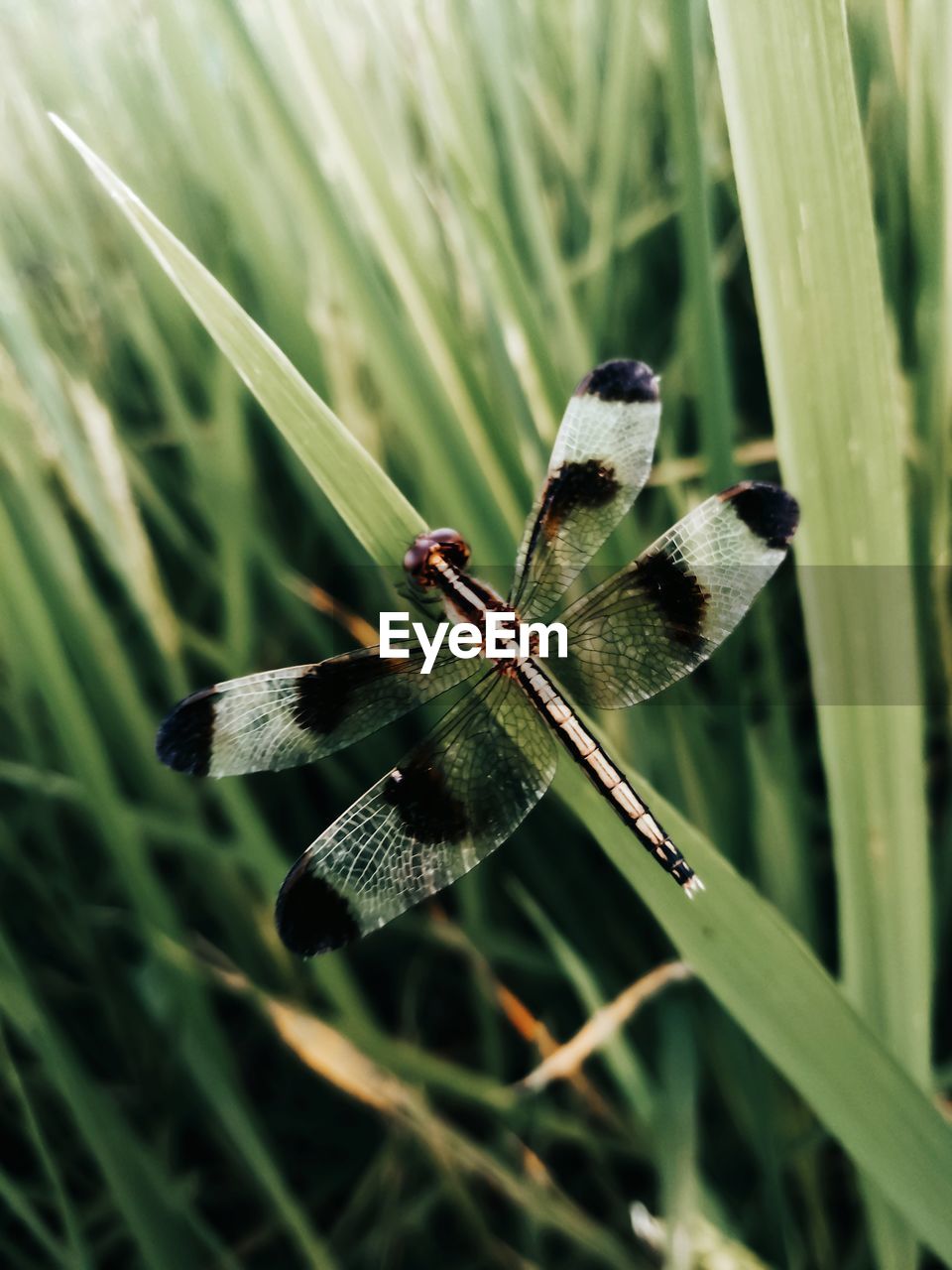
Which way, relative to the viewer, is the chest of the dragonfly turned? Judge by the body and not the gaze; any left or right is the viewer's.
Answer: facing away from the viewer and to the left of the viewer
